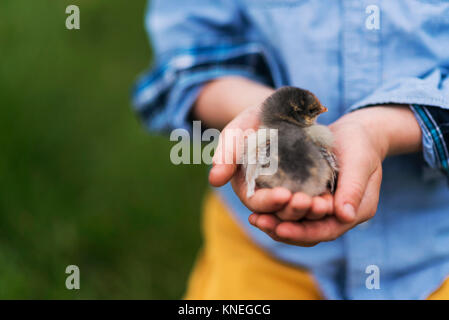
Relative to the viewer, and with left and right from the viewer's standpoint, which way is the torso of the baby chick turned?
facing away from the viewer and to the right of the viewer
